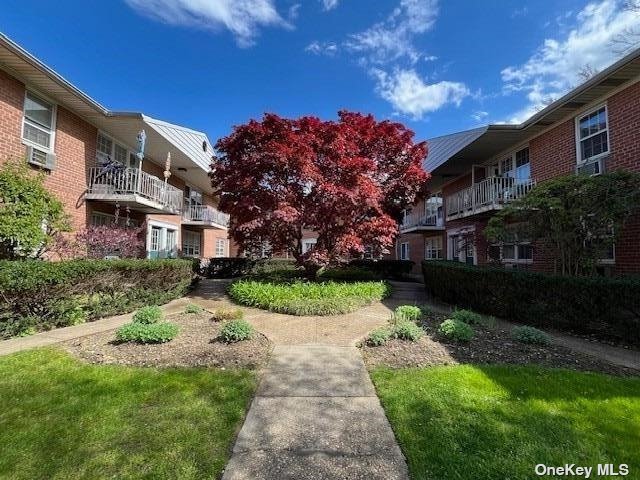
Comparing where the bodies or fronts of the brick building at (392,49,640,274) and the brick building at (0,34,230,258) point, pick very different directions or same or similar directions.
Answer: very different directions

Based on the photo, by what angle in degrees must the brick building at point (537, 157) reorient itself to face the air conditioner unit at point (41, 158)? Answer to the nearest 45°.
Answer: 0° — it already faces it

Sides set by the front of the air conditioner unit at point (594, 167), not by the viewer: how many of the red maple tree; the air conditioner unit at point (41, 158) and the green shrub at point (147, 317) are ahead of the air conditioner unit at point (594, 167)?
3

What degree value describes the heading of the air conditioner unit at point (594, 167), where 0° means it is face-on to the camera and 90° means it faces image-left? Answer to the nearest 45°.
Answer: approximately 45°

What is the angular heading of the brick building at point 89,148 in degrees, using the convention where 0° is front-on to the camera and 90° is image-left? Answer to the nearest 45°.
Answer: approximately 315°

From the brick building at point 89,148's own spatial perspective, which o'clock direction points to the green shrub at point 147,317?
The green shrub is roughly at 1 o'clock from the brick building.

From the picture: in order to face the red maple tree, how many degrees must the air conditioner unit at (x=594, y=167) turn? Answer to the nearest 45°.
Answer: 0° — it already faces it

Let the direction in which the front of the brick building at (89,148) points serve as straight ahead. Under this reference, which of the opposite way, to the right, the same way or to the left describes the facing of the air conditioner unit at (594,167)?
the opposite way

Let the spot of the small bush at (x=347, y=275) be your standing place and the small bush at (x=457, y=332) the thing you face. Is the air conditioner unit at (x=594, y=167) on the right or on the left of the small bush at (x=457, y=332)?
left
